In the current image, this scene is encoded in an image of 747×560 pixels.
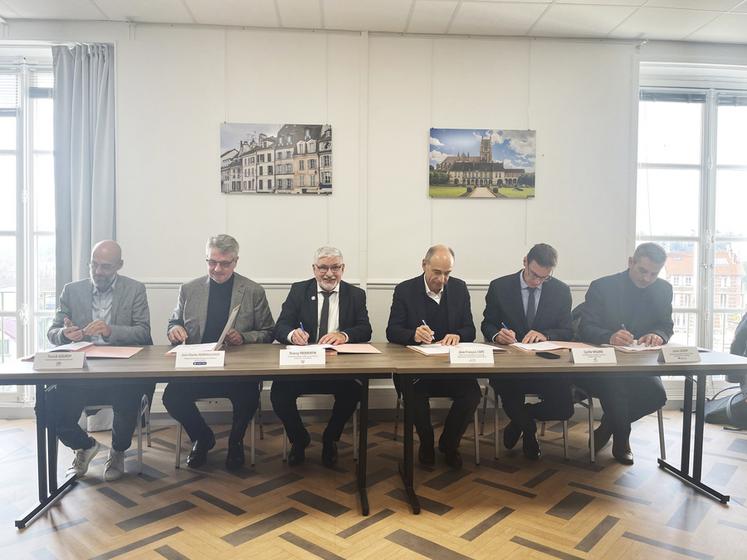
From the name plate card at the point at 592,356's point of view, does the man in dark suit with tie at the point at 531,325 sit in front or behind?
behind

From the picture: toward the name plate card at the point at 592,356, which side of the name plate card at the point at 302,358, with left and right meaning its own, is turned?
left

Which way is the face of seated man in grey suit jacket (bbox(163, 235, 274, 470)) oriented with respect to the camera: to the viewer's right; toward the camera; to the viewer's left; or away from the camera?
toward the camera

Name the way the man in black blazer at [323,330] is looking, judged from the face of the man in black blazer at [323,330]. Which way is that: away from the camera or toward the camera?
toward the camera

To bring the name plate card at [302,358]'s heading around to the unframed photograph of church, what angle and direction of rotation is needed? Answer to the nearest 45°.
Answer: approximately 135° to its left

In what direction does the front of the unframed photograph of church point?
toward the camera

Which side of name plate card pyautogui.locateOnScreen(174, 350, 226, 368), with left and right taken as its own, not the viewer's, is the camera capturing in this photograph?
front

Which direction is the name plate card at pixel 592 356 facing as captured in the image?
toward the camera

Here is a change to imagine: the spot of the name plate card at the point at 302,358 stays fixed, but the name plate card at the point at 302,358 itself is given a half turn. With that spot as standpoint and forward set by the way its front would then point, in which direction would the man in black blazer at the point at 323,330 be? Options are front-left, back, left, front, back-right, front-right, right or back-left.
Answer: front

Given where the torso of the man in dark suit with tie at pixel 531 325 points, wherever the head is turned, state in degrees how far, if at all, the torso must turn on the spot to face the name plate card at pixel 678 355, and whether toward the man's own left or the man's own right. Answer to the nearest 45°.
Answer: approximately 45° to the man's own left

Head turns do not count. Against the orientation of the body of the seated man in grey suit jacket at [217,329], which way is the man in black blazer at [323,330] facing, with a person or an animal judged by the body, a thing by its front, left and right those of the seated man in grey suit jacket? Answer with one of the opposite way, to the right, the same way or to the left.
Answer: the same way

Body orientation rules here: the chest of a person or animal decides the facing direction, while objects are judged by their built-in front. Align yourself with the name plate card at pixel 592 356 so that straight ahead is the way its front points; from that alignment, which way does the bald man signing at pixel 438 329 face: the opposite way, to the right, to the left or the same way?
the same way

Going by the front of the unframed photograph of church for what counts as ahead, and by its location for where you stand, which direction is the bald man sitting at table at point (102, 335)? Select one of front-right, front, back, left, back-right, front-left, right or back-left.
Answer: front-right

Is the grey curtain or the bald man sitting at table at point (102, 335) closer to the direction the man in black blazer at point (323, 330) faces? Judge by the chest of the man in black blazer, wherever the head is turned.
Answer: the bald man sitting at table

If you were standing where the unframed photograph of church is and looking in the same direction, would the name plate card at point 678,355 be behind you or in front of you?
in front

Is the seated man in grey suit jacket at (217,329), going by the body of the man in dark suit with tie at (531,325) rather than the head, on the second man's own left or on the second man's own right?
on the second man's own right

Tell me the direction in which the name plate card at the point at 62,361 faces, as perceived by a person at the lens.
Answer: facing the viewer

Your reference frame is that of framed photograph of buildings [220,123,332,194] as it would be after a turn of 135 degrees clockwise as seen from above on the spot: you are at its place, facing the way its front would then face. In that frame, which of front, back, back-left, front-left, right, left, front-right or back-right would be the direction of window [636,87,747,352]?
back-right

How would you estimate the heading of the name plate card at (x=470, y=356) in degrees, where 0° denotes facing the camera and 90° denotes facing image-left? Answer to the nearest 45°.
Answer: approximately 0°
